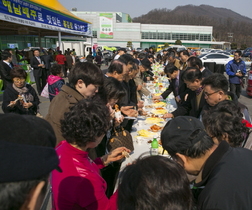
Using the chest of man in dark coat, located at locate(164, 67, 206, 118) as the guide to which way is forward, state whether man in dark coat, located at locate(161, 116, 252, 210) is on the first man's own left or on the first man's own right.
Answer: on the first man's own left

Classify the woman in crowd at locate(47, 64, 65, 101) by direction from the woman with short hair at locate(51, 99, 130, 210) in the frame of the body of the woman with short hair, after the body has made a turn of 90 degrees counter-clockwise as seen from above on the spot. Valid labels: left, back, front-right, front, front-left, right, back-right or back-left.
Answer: front-right

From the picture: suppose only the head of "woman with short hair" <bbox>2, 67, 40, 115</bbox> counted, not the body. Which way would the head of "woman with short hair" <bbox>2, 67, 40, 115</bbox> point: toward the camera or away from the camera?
toward the camera

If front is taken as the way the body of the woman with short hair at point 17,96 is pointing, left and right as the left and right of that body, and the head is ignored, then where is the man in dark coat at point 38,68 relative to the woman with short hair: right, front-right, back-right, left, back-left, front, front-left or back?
back

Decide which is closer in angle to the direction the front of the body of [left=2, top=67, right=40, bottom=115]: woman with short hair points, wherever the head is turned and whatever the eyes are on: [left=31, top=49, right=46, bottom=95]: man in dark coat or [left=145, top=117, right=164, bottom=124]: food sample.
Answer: the food sample

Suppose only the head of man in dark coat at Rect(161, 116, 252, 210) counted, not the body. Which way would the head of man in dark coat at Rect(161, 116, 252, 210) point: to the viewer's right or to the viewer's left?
to the viewer's left

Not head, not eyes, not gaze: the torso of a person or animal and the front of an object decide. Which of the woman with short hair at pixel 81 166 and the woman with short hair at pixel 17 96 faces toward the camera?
the woman with short hair at pixel 17 96

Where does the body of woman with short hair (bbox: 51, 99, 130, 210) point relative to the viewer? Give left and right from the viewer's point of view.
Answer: facing away from the viewer and to the right of the viewer

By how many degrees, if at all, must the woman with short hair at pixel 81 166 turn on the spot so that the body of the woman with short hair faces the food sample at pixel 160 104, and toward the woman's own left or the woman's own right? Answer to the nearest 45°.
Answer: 0° — they already face it

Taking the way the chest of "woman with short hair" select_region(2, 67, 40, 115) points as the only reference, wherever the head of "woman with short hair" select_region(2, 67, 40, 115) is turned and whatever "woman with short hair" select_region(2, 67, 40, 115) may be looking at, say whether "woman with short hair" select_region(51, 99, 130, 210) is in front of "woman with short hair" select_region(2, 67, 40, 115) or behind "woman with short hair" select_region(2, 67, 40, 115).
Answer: in front

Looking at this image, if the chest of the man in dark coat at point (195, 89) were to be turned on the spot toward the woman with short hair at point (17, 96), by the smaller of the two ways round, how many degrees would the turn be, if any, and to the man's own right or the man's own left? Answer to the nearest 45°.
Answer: approximately 45° to the man's own right

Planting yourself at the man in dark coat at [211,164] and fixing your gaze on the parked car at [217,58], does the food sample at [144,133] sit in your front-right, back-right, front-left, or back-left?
front-left

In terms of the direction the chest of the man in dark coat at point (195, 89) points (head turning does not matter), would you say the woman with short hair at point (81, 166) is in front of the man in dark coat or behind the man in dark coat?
in front

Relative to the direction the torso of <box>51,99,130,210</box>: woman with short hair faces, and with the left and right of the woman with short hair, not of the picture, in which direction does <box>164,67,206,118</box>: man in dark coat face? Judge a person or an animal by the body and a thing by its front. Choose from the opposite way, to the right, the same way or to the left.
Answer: the opposite way

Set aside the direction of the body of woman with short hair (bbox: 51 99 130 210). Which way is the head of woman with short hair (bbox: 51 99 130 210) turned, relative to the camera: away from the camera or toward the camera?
away from the camera

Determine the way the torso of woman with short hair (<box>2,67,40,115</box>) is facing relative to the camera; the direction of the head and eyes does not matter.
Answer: toward the camera

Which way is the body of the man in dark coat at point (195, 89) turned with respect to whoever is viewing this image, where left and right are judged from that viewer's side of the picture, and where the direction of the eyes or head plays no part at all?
facing the viewer and to the left of the viewer
